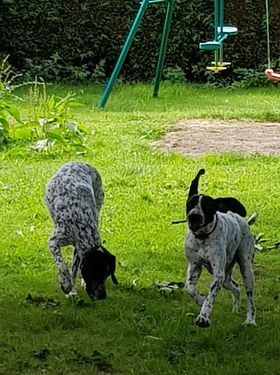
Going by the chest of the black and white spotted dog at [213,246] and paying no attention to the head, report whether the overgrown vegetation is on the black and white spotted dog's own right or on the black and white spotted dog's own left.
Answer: on the black and white spotted dog's own right

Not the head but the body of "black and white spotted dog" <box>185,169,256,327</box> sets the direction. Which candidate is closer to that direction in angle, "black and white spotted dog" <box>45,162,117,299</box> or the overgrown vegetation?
the black and white spotted dog

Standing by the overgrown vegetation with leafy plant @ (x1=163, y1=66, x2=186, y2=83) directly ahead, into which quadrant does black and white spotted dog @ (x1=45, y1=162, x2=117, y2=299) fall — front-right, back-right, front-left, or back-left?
back-right

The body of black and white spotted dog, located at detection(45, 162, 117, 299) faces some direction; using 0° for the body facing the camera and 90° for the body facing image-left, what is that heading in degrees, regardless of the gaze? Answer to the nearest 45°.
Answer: approximately 0°

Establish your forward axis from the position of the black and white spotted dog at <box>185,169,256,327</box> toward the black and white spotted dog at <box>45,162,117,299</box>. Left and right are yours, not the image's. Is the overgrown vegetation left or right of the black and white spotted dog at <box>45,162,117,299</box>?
right

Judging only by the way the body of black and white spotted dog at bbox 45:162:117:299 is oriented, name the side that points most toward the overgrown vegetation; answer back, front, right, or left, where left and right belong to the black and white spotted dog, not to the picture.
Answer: back

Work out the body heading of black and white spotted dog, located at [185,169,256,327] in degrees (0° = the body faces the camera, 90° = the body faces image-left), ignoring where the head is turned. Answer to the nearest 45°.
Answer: approximately 45°

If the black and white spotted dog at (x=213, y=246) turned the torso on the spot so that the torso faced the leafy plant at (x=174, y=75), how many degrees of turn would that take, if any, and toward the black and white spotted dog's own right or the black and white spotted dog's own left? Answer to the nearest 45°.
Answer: approximately 135° to the black and white spotted dog's own right

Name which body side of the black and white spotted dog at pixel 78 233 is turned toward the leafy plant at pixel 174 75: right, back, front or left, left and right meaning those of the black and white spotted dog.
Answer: back
